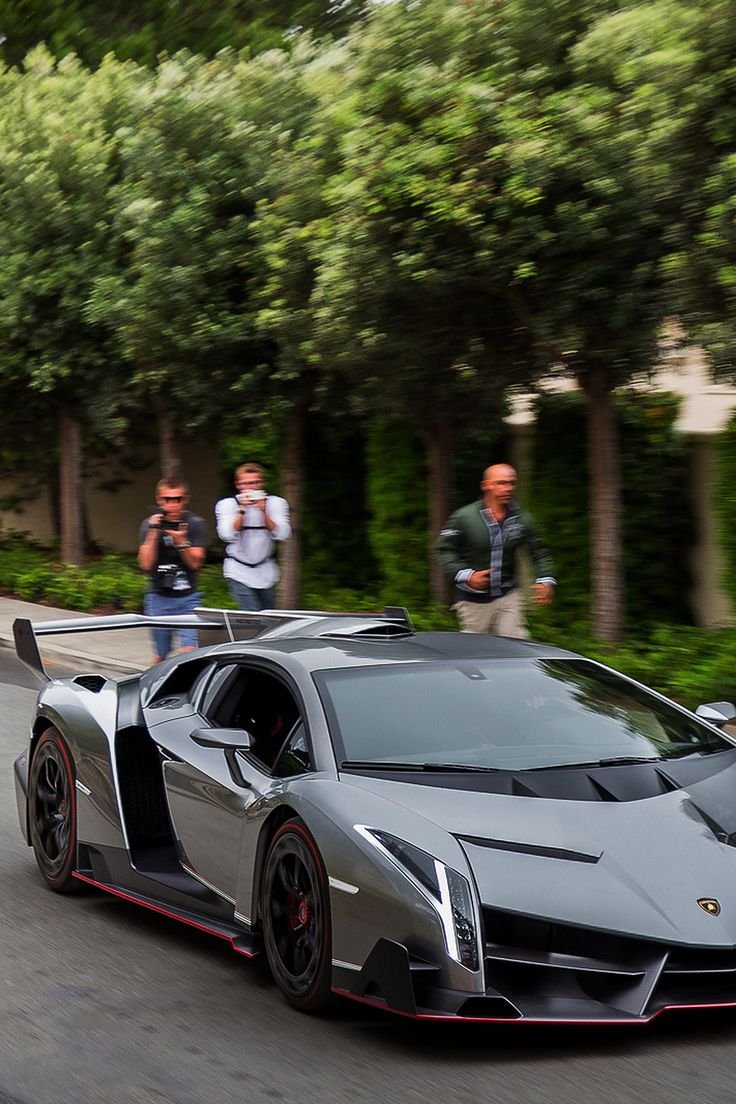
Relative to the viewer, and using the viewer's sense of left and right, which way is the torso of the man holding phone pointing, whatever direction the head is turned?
facing the viewer

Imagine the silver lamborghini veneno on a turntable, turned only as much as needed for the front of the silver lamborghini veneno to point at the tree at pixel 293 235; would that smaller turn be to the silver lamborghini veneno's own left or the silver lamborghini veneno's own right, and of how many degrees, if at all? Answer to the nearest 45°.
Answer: approximately 135° to the silver lamborghini veneno's own left

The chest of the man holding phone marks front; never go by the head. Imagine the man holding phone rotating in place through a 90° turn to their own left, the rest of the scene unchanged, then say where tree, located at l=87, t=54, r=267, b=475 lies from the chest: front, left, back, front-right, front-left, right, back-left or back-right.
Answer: left

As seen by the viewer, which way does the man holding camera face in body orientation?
toward the camera

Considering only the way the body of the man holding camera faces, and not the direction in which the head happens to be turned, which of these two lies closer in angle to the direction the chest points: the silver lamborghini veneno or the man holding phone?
the silver lamborghini veneno

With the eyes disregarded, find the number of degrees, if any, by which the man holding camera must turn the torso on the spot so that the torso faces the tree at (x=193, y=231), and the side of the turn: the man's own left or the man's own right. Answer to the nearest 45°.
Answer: approximately 180°

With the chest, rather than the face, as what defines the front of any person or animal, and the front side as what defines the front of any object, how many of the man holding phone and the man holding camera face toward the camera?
2

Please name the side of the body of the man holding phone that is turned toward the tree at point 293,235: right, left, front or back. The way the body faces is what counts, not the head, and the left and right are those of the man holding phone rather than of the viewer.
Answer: back

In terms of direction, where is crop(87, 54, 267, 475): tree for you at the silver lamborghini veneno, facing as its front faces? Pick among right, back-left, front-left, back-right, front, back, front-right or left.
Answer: back-left

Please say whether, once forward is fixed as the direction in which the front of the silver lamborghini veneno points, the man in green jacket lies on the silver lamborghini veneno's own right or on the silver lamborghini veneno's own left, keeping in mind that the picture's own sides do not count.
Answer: on the silver lamborghini veneno's own left
